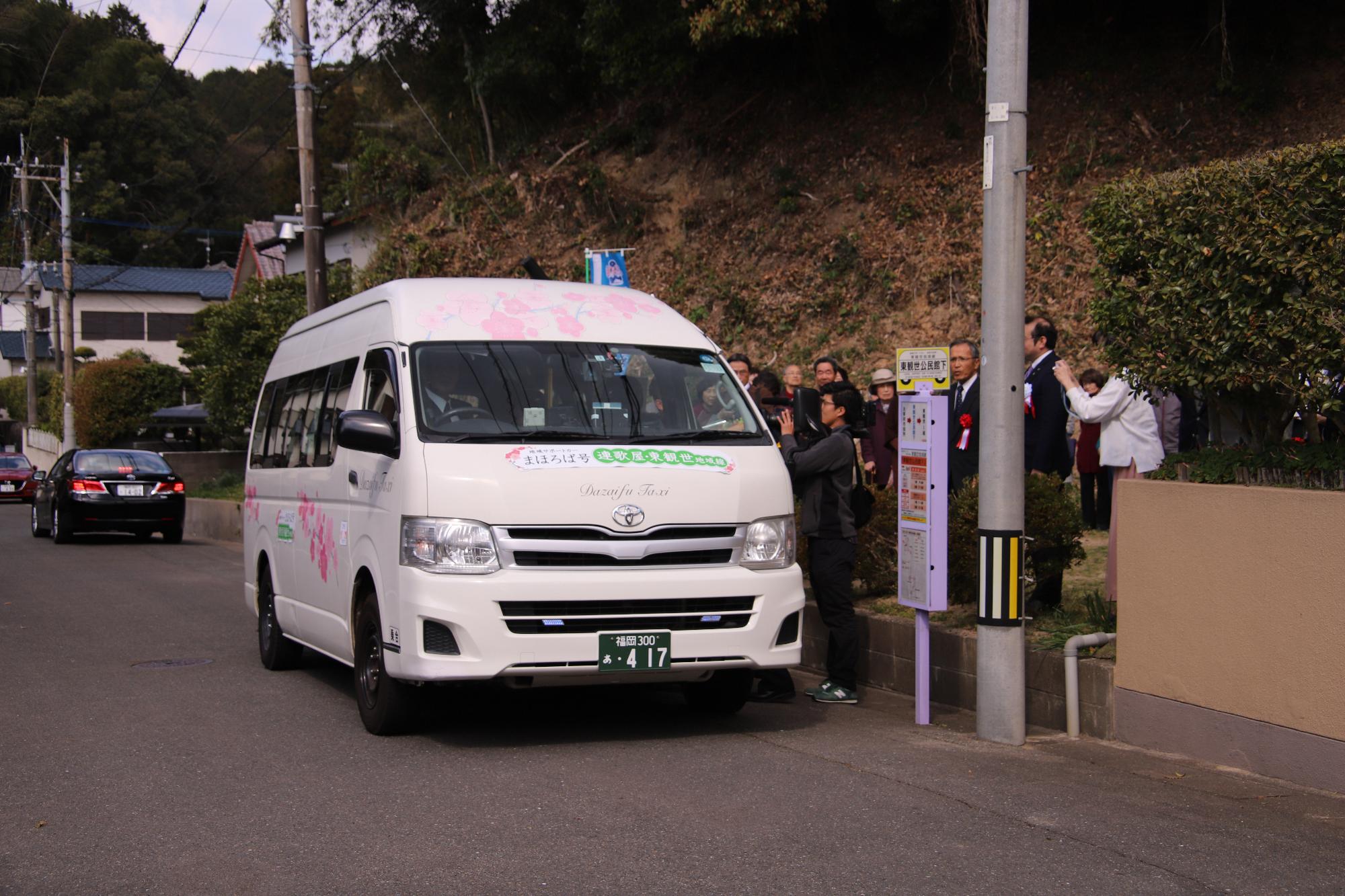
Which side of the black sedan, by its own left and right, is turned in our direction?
back

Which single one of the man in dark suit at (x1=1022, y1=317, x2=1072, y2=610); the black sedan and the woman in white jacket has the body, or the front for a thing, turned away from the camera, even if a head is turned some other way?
the black sedan

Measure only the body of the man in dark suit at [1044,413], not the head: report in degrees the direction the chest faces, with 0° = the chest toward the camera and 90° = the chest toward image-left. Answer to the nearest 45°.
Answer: approximately 90°

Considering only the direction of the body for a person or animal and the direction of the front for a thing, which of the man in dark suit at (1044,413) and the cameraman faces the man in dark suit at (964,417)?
the man in dark suit at (1044,413)

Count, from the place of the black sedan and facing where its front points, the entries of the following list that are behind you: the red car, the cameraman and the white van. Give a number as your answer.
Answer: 2

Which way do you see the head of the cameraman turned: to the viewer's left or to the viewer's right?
to the viewer's left

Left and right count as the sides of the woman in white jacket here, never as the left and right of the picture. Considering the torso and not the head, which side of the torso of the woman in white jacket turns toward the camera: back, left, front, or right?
left

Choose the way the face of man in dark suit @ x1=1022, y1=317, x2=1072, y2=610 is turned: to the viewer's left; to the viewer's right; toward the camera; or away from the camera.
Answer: to the viewer's left

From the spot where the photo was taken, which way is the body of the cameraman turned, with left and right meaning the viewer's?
facing to the left of the viewer

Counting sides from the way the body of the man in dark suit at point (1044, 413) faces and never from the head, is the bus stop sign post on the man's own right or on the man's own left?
on the man's own left

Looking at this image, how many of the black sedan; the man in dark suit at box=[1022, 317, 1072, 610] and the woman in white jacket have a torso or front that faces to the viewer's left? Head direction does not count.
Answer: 2

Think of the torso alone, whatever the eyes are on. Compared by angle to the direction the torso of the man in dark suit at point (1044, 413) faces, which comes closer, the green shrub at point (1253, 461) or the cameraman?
the cameraman

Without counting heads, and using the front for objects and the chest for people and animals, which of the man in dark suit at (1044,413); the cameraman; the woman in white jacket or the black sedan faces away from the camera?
the black sedan

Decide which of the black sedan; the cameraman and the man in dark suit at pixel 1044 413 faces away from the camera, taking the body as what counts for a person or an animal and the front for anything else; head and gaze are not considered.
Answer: the black sedan

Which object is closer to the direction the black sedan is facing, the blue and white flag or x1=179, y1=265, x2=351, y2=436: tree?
the tree

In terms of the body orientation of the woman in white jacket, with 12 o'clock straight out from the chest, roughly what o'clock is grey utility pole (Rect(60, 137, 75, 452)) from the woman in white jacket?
The grey utility pole is roughly at 1 o'clock from the woman in white jacket.

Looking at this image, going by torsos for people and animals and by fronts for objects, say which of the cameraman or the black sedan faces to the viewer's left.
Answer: the cameraman

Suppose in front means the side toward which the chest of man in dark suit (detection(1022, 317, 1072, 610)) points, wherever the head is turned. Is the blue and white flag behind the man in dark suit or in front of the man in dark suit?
in front
